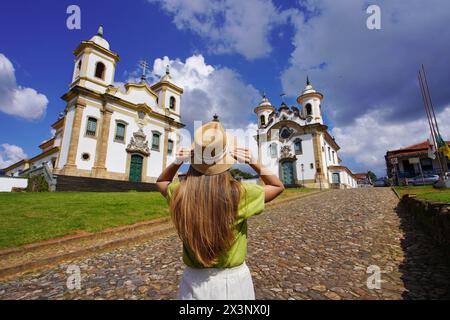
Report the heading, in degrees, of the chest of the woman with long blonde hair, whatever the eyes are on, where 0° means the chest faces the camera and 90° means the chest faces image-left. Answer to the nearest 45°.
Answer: approximately 180°

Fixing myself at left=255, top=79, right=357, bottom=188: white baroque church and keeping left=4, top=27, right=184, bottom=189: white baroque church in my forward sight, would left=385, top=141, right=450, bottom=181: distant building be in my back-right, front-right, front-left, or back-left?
back-left

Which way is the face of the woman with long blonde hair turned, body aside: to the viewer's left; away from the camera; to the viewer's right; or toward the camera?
away from the camera

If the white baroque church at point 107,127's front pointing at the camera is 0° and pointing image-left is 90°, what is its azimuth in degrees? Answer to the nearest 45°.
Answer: approximately 315°

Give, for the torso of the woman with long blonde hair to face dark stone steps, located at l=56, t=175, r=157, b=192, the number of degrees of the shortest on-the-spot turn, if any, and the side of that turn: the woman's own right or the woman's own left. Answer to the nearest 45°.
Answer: approximately 45° to the woman's own left

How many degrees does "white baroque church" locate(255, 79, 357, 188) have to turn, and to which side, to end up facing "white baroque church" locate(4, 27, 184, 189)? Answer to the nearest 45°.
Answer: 0° — it already faces it

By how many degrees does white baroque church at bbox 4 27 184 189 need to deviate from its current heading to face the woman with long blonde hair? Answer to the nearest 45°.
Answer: approximately 45° to its right
